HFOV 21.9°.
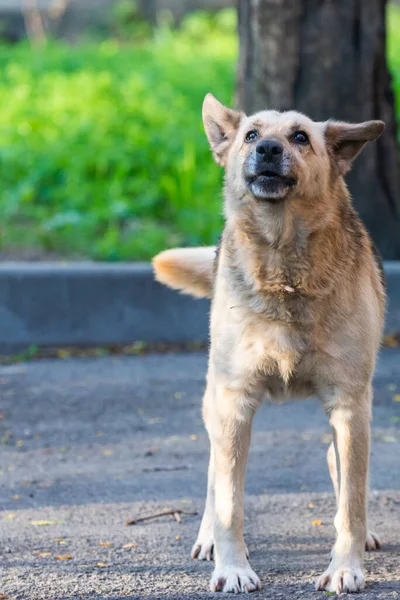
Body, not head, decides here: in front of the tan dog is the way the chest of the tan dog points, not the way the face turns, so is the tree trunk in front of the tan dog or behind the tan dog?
behind

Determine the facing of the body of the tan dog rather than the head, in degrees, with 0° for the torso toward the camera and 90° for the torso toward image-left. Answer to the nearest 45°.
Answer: approximately 0°
